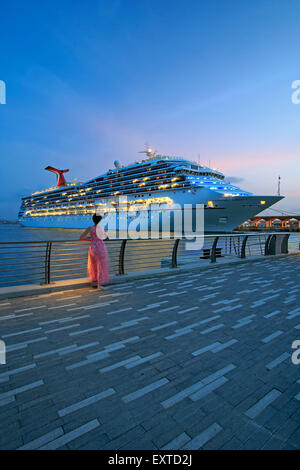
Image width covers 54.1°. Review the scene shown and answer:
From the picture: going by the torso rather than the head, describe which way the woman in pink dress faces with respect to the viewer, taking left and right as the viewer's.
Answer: facing away from the viewer

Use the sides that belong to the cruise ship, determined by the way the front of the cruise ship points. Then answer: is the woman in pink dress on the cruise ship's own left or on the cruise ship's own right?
on the cruise ship's own right

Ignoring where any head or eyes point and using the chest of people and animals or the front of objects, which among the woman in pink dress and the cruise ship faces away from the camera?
the woman in pink dress

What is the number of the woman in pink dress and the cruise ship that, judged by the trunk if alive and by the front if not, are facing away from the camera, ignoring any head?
1

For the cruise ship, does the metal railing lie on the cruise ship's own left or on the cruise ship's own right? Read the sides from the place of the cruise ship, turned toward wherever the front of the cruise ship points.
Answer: on the cruise ship's own right

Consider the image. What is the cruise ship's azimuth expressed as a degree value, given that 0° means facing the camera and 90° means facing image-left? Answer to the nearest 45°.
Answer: approximately 315°

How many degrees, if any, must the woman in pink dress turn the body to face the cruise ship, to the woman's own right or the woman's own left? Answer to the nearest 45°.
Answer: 0° — they already face it
